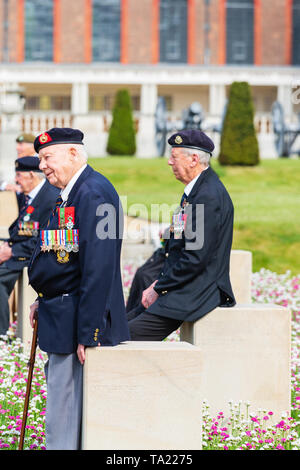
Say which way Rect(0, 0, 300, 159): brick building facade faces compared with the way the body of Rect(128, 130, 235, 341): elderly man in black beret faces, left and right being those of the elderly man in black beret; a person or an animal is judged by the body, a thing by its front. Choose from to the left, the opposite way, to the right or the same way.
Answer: to the left

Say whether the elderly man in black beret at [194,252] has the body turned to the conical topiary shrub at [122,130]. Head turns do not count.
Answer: no

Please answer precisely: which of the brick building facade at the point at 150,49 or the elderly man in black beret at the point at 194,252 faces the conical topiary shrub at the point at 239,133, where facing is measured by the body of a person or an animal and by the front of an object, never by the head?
the brick building facade

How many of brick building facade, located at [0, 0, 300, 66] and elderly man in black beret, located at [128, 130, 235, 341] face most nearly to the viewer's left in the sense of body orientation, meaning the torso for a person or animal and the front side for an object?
1

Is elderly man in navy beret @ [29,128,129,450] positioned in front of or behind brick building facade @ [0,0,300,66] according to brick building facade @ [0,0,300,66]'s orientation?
in front

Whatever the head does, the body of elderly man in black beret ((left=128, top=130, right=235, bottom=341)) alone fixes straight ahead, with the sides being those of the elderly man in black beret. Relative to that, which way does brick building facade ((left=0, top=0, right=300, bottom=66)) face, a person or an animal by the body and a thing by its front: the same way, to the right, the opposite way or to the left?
to the left

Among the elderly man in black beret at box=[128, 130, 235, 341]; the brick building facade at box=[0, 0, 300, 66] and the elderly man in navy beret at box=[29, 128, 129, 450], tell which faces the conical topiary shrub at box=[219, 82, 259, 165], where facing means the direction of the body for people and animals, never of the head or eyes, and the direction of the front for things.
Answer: the brick building facade

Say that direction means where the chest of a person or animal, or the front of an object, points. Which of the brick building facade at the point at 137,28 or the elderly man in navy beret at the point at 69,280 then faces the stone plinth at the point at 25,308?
the brick building facade

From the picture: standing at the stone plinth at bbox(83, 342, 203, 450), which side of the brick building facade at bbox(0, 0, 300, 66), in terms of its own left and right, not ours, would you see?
front

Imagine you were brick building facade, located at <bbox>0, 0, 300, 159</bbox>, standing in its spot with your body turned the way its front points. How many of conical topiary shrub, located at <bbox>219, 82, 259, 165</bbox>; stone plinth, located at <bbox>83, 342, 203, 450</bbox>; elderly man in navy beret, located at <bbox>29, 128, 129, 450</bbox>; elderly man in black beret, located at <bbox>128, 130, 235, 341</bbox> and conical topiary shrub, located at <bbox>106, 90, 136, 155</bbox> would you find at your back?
0

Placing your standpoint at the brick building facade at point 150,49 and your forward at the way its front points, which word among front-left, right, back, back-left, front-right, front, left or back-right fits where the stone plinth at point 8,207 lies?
front

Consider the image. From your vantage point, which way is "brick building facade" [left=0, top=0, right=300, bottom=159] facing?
toward the camera

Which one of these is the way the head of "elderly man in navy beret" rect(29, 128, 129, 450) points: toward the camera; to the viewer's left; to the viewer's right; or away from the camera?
to the viewer's left

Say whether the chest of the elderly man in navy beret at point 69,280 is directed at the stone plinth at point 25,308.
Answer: no

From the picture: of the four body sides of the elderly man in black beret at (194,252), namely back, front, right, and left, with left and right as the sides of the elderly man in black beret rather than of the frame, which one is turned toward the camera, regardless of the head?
left

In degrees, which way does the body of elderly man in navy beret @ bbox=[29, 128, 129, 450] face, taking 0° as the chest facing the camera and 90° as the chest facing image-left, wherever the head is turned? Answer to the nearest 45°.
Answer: approximately 45°

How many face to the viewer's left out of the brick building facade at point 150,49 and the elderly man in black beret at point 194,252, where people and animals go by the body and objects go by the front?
1
